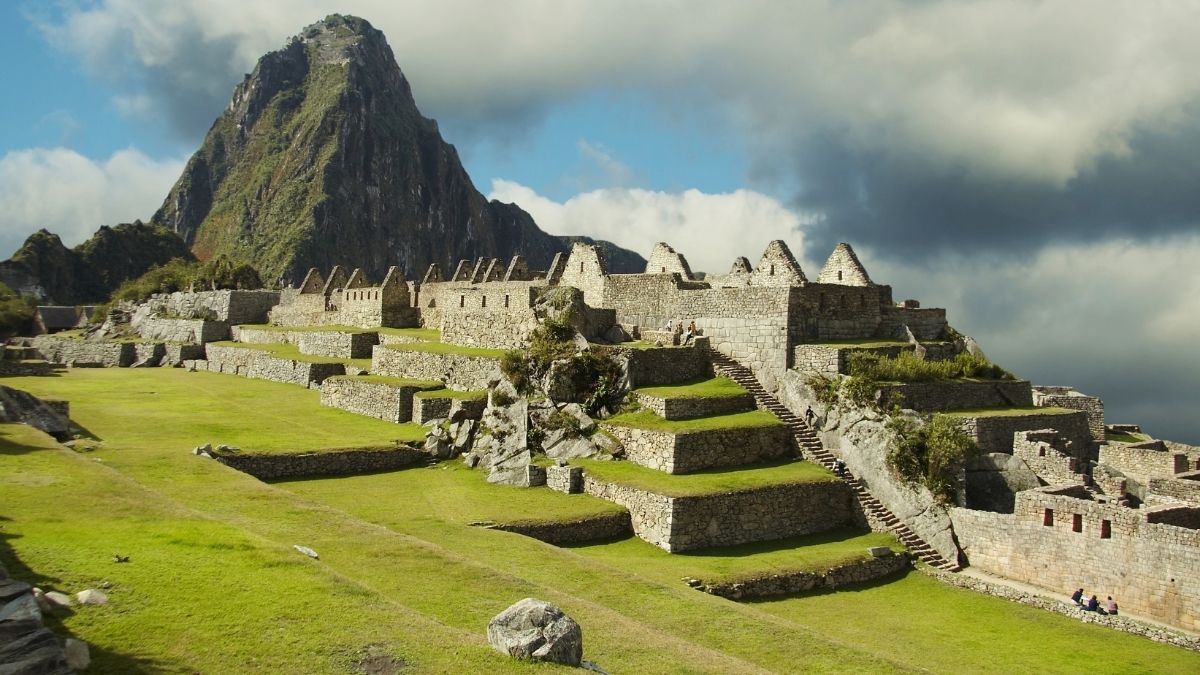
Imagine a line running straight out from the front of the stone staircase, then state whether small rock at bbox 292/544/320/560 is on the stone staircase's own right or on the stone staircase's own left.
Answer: on the stone staircase's own right

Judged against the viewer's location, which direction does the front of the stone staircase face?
facing the viewer and to the right of the viewer

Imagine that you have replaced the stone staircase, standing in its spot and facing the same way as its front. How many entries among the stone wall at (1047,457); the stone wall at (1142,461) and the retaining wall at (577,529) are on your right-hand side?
1

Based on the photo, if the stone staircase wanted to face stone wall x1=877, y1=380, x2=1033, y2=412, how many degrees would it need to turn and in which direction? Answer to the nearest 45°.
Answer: approximately 90° to its left

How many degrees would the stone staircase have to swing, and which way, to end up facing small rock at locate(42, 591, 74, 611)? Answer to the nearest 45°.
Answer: approximately 90° to its right

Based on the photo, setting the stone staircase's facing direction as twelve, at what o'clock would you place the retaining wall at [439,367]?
The retaining wall is roughly at 5 o'clock from the stone staircase.

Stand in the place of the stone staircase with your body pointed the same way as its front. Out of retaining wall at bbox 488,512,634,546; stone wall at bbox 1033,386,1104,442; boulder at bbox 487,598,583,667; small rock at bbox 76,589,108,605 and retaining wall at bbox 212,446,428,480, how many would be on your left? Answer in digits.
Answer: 1

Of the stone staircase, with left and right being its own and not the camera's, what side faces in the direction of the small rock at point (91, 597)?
right

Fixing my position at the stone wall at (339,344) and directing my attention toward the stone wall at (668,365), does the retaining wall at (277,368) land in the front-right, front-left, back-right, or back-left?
back-right

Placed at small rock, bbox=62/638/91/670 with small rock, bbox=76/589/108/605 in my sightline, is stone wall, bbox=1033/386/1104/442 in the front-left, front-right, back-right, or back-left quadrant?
front-right

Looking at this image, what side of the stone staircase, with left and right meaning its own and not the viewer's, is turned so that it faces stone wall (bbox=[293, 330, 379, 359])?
back

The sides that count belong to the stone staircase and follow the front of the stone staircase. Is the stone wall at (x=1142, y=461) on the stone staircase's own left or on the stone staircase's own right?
on the stone staircase's own left

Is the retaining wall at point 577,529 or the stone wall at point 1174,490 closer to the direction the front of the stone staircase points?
the stone wall

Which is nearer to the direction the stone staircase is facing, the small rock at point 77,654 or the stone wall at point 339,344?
the small rock

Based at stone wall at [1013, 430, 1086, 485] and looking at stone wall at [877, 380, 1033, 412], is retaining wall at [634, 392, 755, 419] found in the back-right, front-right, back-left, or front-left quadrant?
front-left
